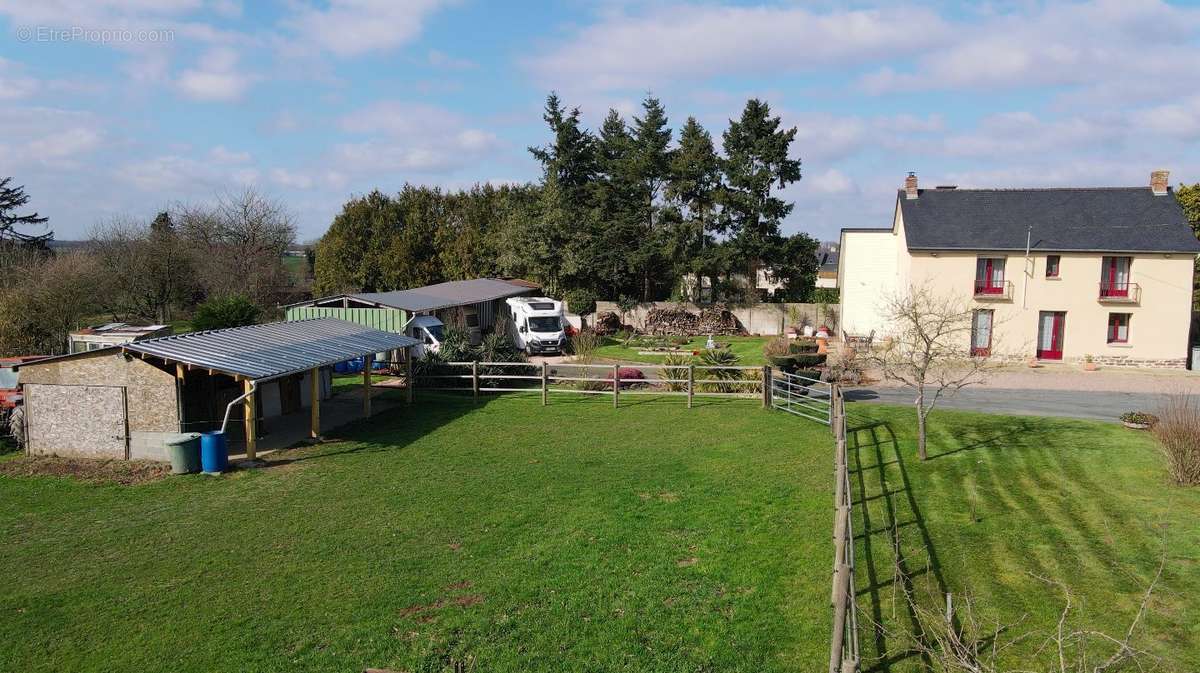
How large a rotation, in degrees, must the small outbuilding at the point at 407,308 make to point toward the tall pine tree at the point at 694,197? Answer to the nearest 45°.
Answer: approximately 90° to its left

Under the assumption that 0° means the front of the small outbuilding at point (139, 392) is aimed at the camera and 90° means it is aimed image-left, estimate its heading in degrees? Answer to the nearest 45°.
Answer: approximately 315°

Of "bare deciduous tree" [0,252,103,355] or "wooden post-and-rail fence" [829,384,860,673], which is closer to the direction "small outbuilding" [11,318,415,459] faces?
the wooden post-and-rail fence

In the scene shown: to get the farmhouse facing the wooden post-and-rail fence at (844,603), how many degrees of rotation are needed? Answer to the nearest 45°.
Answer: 0° — it already faces it

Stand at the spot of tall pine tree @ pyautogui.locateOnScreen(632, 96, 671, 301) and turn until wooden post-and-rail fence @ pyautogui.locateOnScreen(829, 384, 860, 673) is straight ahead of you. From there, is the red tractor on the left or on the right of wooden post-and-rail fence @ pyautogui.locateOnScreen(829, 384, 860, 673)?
right

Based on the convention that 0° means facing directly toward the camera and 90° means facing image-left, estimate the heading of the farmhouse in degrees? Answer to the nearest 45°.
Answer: approximately 0°

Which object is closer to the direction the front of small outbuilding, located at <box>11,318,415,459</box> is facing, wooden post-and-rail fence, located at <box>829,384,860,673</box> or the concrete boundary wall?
the wooden post-and-rail fence

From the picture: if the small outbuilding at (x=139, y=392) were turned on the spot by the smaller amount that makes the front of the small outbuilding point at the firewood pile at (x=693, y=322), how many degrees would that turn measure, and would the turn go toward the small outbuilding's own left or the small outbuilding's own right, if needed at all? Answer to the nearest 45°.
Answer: approximately 90° to the small outbuilding's own left

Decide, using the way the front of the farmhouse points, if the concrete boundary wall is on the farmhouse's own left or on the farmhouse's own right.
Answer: on the farmhouse's own right

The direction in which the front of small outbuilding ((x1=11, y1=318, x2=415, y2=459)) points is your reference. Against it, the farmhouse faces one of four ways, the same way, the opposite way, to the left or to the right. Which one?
to the right

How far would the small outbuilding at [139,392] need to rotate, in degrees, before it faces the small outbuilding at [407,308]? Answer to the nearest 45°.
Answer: approximately 90° to its left
